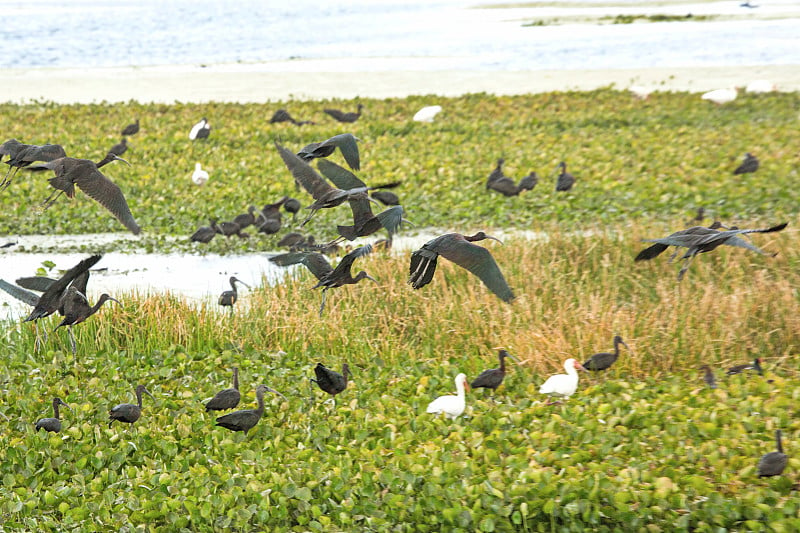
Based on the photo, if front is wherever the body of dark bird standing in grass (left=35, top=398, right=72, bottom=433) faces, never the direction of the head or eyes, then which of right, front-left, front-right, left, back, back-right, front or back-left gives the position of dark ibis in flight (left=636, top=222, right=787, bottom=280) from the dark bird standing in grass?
front-right

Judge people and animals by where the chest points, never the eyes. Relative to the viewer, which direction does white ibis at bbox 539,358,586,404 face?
to the viewer's right

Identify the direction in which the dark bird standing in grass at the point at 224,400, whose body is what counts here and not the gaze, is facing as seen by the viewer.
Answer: to the viewer's right

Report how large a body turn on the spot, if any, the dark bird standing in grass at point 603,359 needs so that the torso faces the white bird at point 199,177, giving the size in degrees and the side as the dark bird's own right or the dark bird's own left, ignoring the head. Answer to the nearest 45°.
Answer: approximately 135° to the dark bird's own left

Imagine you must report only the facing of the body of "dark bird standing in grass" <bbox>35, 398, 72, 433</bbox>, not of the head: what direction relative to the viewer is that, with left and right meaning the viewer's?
facing to the right of the viewer

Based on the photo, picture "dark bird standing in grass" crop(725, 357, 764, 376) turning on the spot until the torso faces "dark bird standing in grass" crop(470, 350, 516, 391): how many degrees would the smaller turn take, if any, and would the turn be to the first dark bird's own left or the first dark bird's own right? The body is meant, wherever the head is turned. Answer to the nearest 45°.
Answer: approximately 135° to the first dark bird's own right

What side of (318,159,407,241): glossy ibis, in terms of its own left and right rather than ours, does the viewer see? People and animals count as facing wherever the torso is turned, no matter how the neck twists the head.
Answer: right

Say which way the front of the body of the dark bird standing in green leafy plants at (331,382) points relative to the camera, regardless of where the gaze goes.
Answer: to the viewer's right

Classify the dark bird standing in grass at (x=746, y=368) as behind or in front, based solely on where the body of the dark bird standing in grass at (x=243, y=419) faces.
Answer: in front

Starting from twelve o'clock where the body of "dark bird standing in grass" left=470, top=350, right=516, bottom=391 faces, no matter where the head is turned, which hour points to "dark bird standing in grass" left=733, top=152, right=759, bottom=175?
"dark bird standing in grass" left=733, top=152, right=759, bottom=175 is roughly at 10 o'clock from "dark bird standing in grass" left=470, top=350, right=516, bottom=391.

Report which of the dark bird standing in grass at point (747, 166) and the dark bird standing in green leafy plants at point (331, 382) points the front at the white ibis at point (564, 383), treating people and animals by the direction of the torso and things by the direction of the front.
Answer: the dark bird standing in green leafy plants at point (331, 382)

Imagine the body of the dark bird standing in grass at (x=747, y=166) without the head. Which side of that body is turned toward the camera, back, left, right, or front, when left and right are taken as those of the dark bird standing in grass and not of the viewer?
right
